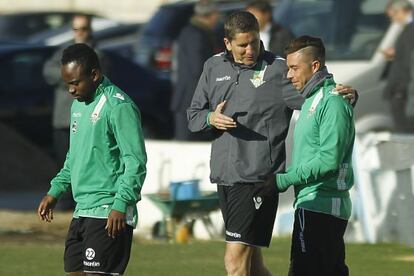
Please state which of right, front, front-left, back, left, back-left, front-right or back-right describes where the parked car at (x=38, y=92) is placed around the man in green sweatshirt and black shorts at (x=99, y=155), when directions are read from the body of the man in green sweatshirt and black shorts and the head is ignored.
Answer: back-right

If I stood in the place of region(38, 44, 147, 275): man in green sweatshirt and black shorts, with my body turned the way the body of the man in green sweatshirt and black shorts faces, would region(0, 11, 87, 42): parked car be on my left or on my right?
on my right

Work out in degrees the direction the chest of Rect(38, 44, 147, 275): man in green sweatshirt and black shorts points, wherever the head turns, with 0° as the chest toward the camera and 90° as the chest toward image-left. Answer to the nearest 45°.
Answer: approximately 45°

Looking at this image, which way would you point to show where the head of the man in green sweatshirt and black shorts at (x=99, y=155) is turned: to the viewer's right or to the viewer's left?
to the viewer's left

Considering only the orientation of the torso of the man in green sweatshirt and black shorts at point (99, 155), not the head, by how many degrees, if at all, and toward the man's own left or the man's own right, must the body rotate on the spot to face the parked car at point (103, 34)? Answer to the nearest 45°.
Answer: approximately 135° to the man's own right
